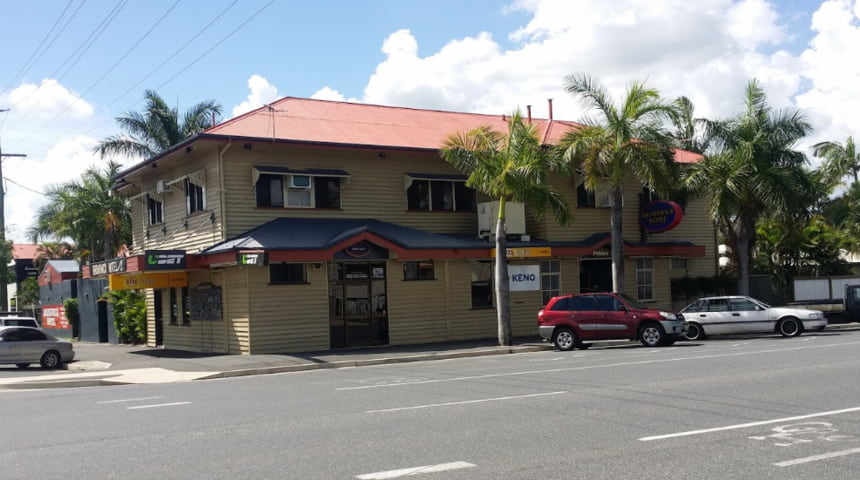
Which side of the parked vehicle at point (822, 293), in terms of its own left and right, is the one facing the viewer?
right

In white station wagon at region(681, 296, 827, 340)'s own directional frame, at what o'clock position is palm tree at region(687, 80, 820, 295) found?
The palm tree is roughly at 9 o'clock from the white station wagon.

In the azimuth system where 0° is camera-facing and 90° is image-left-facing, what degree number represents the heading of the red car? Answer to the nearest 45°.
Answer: approximately 270°

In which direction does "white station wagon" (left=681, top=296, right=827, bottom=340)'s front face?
to the viewer's right

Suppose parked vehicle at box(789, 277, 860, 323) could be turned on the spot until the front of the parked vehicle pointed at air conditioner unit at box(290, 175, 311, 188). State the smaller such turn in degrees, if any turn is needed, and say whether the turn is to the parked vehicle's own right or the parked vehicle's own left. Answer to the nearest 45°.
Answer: approximately 135° to the parked vehicle's own right

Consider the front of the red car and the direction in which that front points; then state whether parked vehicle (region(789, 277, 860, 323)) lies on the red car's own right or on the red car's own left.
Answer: on the red car's own left

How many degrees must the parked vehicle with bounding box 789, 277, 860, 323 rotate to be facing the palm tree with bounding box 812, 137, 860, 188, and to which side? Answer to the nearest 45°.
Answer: approximately 90° to its left

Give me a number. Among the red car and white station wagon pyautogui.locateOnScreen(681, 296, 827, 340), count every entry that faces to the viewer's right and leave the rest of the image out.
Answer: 2

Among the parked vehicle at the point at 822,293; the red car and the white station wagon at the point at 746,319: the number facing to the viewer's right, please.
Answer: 3

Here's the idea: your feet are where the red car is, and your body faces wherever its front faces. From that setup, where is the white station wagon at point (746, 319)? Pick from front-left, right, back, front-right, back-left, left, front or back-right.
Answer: front-left

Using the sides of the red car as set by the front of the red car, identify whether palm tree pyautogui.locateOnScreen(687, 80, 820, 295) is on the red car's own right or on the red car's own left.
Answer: on the red car's own left

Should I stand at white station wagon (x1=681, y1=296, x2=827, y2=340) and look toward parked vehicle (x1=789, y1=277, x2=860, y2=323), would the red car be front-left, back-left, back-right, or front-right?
back-left
